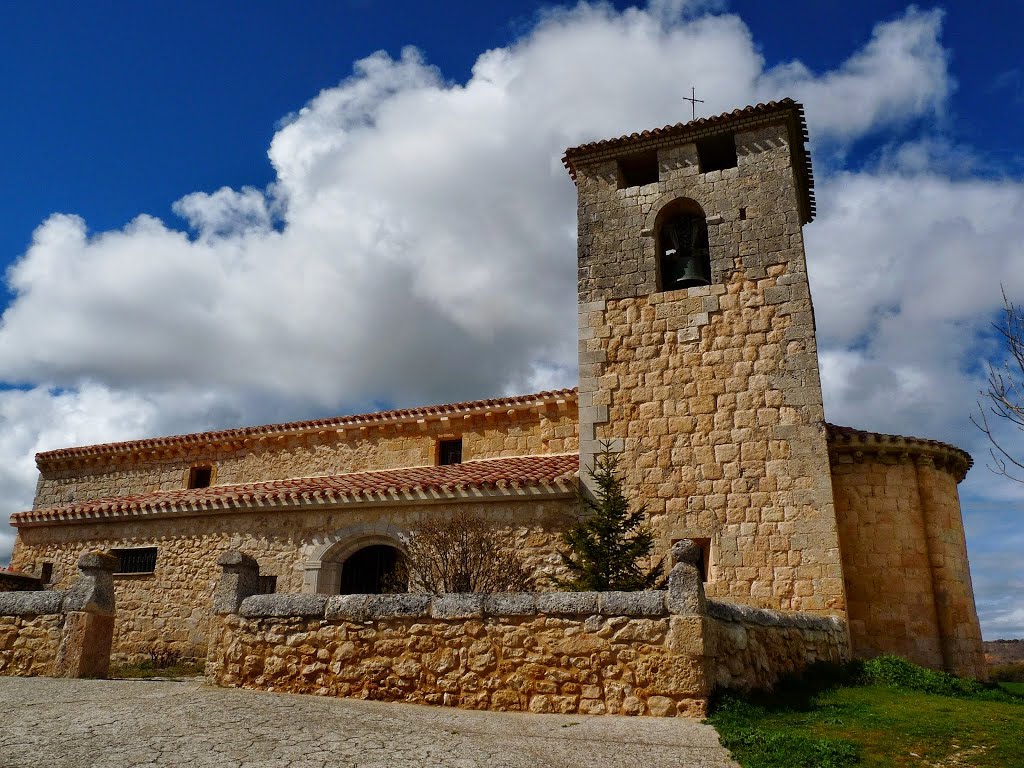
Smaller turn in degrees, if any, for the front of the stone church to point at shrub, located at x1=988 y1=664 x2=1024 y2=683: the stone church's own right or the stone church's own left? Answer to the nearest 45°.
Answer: approximately 135° to the stone church's own left

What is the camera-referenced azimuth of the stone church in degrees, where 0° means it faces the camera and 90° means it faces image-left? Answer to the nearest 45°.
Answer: approximately 0°

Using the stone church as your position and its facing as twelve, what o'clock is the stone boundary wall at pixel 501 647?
The stone boundary wall is roughly at 1 o'clock from the stone church.

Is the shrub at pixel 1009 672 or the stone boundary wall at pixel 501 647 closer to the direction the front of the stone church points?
the stone boundary wall

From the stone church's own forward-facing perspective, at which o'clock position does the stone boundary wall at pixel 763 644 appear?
The stone boundary wall is roughly at 12 o'clock from the stone church.

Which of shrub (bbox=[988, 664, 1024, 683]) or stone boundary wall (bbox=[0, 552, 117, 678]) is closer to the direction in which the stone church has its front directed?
the stone boundary wall

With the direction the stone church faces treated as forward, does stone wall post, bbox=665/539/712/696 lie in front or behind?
in front
